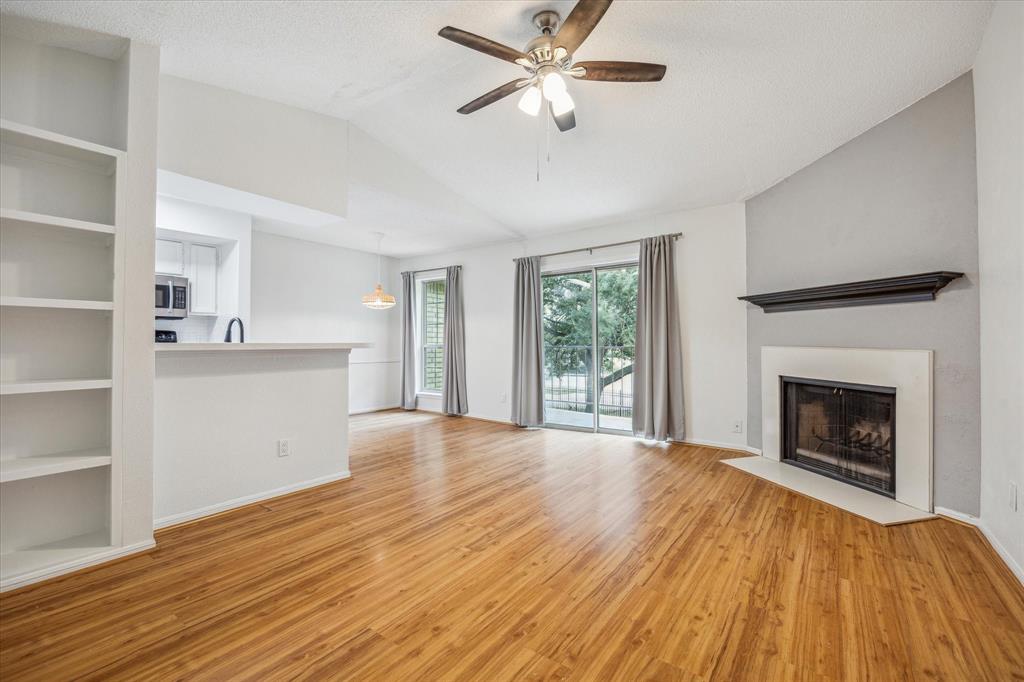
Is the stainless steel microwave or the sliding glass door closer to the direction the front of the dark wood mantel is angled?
the stainless steel microwave

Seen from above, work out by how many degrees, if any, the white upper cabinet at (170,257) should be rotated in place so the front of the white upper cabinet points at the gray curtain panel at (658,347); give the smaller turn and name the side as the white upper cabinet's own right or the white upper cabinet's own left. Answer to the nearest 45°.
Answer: approximately 45° to the white upper cabinet's own left

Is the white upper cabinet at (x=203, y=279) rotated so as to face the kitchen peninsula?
yes

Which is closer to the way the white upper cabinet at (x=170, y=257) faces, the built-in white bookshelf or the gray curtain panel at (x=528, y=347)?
the built-in white bookshelf

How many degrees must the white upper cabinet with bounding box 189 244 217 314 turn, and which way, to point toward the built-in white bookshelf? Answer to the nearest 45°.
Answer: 0° — it already faces it

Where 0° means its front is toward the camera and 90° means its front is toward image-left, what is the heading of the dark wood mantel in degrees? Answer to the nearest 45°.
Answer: approximately 45°

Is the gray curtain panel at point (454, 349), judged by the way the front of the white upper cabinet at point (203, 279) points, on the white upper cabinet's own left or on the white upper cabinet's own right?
on the white upper cabinet's own left

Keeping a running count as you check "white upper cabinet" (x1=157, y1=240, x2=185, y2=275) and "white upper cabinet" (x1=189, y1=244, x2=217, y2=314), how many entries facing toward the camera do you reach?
2
